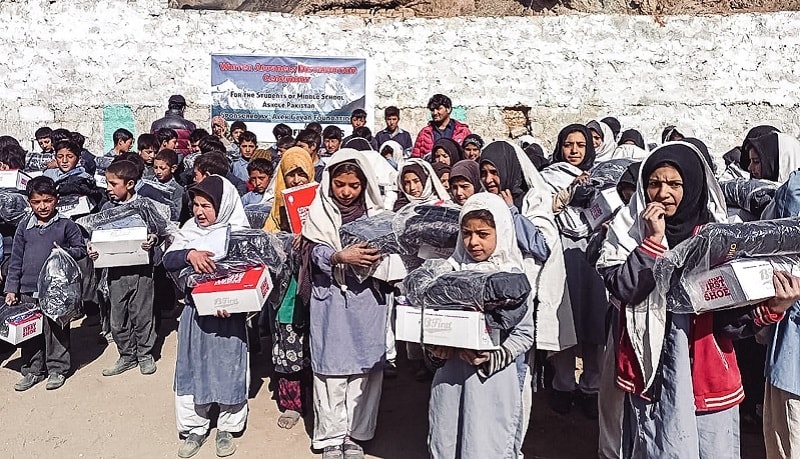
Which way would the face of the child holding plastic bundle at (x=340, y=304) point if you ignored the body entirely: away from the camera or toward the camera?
toward the camera

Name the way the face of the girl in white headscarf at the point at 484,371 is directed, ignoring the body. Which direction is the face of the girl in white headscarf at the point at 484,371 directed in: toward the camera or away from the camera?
toward the camera

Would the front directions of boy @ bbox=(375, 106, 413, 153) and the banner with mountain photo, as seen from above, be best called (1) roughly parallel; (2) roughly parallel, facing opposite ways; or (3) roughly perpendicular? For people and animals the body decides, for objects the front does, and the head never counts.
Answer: roughly parallel

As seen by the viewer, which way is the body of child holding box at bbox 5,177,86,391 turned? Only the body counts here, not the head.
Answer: toward the camera

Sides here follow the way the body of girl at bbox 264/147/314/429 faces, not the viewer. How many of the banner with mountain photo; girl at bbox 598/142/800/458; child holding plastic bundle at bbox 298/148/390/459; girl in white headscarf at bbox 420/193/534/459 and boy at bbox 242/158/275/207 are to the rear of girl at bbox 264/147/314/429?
2

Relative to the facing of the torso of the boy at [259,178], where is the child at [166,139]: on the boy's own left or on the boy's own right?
on the boy's own right

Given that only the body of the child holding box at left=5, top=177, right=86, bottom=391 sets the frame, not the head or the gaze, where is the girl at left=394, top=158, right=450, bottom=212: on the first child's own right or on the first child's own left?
on the first child's own left

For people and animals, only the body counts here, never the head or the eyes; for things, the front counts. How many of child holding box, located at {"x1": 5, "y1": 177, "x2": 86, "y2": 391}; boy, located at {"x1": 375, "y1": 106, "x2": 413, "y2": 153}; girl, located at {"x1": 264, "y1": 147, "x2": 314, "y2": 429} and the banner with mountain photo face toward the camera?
4

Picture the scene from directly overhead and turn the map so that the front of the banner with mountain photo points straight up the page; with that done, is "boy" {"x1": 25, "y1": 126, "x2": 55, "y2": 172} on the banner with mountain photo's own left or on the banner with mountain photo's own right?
on the banner with mountain photo's own right

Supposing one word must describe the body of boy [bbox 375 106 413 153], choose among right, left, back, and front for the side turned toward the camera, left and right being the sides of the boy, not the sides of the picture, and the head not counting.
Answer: front

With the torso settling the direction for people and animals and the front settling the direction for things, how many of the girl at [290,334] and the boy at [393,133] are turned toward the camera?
2

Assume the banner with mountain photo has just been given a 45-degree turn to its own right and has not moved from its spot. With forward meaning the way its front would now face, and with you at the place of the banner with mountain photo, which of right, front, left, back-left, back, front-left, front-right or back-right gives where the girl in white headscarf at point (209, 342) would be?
front-left

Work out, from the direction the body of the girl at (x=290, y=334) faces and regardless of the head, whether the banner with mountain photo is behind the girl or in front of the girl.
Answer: behind

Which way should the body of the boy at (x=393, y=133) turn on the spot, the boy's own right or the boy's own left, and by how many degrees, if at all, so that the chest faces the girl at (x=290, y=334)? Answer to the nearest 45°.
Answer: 0° — they already face them

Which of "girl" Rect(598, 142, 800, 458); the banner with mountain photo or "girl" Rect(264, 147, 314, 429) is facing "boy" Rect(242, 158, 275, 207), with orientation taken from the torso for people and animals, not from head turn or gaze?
the banner with mountain photo

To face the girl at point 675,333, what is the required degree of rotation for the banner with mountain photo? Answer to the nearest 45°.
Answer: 0° — it already faces them

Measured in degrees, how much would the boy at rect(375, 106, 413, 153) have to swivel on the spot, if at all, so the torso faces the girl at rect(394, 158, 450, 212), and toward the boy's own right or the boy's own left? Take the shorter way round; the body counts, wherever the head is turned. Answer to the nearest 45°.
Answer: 0° — they already face them
